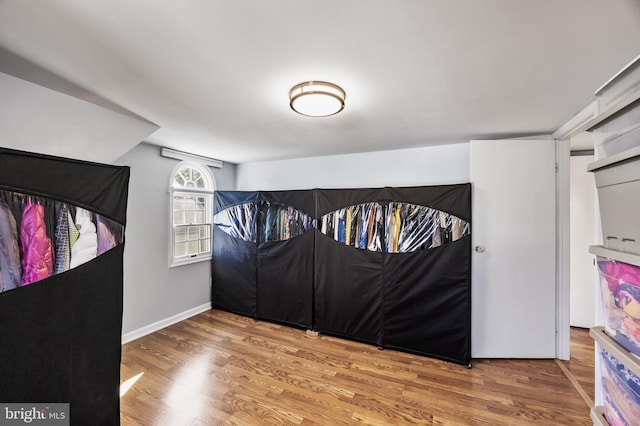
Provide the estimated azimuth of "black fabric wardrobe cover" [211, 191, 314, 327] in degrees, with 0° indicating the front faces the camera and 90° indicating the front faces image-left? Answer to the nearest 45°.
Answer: approximately 45°

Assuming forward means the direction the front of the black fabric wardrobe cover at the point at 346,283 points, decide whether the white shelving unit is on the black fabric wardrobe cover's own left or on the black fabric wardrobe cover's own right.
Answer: on the black fabric wardrobe cover's own left

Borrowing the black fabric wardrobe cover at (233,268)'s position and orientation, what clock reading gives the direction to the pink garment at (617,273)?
The pink garment is roughly at 10 o'clock from the black fabric wardrobe cover.

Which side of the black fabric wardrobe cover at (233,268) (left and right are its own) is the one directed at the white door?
left

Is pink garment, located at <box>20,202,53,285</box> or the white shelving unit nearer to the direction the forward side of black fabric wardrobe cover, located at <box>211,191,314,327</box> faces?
the pink garment

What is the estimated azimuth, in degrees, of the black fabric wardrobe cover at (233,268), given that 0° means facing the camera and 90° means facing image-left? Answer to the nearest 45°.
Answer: approximately 45°

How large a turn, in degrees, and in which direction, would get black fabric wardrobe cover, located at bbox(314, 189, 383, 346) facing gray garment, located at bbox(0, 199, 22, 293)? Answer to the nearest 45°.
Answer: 0° — it already faces it

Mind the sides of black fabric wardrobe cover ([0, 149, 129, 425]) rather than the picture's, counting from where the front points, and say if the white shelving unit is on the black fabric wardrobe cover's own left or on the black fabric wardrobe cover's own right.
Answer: on the black fabric wardrobe cover's own left
